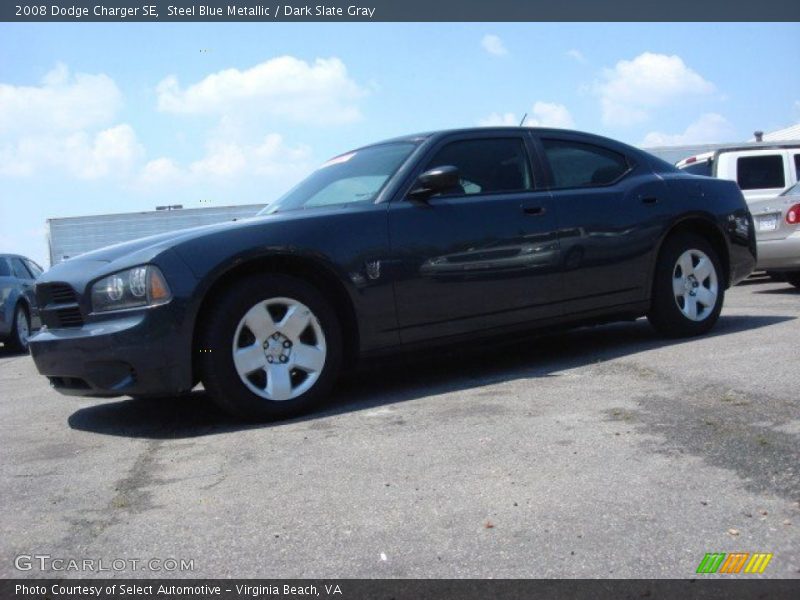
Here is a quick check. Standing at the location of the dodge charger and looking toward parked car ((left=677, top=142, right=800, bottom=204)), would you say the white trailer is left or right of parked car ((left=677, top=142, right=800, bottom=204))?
left

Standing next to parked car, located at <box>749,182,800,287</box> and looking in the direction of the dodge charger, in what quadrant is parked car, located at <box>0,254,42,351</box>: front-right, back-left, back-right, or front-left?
front-right

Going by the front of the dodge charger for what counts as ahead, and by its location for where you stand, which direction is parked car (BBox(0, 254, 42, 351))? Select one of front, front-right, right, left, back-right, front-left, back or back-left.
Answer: right

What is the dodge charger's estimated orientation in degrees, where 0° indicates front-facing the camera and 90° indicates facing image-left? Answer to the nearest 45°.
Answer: approximately 45°

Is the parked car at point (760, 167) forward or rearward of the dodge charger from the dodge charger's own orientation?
rearward

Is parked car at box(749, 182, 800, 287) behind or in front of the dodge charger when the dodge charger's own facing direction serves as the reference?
behind

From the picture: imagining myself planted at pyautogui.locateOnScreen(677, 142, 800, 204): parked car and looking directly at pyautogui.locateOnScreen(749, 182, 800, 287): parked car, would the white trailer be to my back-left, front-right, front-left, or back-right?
back-right

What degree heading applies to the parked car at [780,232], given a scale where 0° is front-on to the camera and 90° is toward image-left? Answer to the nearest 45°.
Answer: approximately 225°

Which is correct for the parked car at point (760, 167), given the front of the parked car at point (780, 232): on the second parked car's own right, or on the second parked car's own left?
on the second parked car's own left

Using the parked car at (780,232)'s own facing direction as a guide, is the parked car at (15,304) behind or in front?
behind

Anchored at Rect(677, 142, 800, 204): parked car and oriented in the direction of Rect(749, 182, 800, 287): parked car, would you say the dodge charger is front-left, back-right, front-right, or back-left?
front-right

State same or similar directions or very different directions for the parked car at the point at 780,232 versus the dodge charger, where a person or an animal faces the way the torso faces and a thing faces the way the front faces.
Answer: very different directions

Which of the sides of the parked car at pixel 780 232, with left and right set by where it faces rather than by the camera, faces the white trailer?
left
